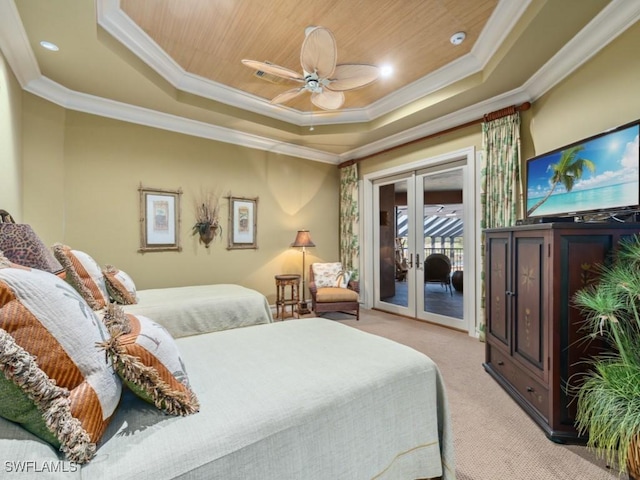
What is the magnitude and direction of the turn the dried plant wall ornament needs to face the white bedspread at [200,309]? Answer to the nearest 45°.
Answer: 0° — it already faces it

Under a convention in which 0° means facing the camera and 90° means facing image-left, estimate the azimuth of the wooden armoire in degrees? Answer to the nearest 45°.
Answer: approximately 45°

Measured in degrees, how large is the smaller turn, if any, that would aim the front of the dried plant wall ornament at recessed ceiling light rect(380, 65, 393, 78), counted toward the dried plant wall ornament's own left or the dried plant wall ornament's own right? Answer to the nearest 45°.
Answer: approximately 45° to the dried plant wall ornament's own left

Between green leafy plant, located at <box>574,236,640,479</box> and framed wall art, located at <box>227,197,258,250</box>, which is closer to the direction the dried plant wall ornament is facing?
the green leafy plant

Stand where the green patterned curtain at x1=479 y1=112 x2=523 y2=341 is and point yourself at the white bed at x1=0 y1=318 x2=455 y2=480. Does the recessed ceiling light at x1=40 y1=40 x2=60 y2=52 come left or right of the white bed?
right

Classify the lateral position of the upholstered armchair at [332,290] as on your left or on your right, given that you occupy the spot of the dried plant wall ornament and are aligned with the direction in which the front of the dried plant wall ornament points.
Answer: on your left

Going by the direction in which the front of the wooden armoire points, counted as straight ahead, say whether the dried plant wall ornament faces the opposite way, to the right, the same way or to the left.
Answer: to the left

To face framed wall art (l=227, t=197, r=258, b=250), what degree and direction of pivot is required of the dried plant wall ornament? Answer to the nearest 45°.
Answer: approximately 90° to its left
